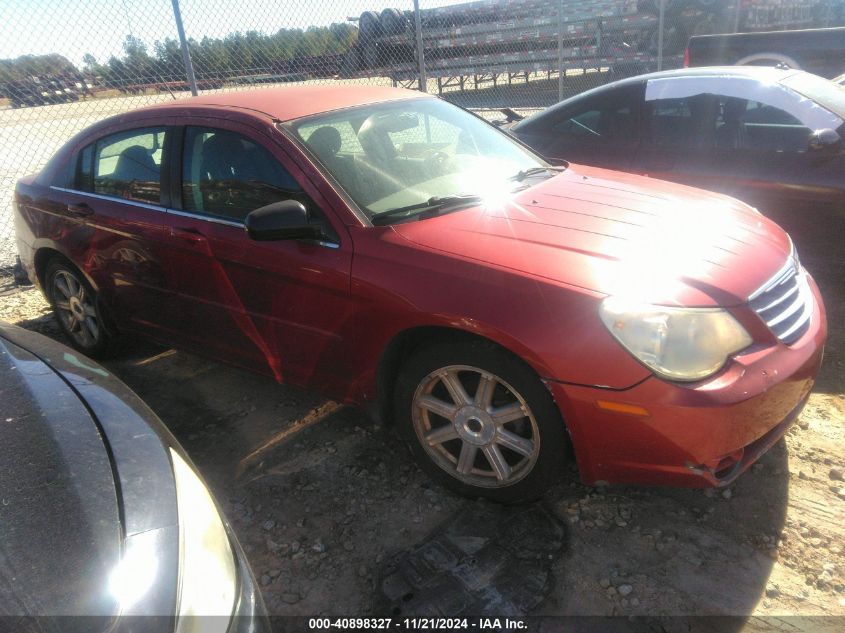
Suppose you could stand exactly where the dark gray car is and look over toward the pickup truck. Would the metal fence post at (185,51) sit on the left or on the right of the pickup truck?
left

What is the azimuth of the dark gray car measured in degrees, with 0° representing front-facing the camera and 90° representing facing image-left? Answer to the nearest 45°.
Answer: approximately 315°

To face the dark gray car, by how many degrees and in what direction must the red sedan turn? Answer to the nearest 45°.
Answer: approximately 90° to its right

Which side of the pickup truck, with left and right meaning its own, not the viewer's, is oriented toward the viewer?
right

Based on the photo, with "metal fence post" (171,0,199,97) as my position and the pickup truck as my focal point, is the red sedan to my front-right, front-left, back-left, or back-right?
front-right

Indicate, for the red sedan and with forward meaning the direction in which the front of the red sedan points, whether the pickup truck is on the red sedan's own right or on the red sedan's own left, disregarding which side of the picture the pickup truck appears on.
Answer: on the red sedan's own left

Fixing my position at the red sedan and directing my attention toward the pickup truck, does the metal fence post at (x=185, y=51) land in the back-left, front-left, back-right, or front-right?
front-left

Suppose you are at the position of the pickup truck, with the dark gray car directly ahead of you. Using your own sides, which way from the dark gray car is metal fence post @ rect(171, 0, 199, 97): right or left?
right

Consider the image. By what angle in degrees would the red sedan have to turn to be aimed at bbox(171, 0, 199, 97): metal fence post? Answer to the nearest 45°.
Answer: approximately 180°

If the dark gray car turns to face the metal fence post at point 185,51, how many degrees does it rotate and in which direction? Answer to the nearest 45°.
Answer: approximately 135° to its left

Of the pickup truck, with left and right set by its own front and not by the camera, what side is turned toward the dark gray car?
right
